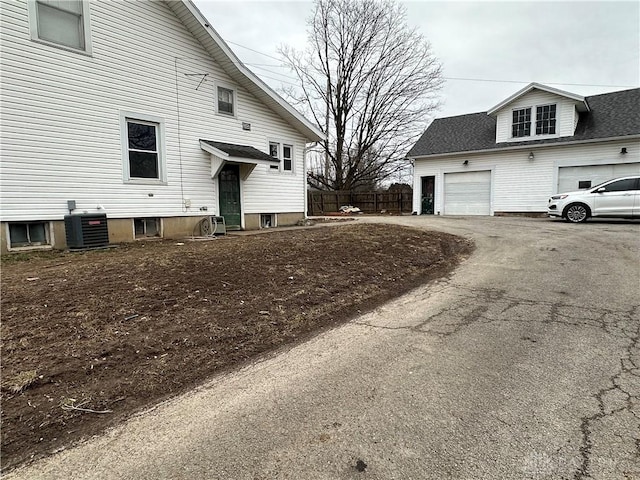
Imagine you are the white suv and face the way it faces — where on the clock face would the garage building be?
The garage building is roughly at 2 o'clock from the white suv.

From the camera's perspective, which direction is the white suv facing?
to the viewer's left

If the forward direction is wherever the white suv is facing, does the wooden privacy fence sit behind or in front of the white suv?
in front

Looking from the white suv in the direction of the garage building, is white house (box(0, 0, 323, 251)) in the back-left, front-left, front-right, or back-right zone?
back-left

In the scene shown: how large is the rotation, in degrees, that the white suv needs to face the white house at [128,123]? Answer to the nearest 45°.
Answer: approximately 45° to its left

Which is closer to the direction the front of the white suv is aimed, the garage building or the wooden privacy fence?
the wooden privacy fence
